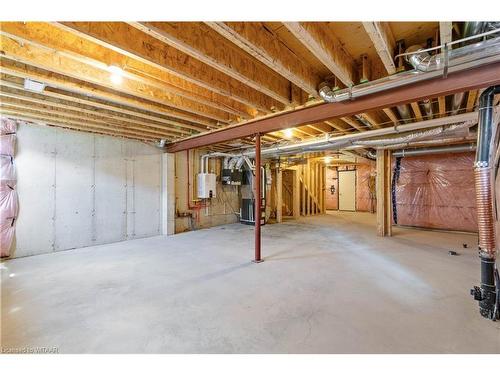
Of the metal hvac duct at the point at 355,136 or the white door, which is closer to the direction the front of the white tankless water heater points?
the metal hvac duct

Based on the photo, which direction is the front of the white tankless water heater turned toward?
toward the camera

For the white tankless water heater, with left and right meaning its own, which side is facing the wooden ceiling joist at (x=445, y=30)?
front

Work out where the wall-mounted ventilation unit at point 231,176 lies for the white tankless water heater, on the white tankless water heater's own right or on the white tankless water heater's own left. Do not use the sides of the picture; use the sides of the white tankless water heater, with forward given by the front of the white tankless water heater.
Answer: on the white tankless water heater's own left

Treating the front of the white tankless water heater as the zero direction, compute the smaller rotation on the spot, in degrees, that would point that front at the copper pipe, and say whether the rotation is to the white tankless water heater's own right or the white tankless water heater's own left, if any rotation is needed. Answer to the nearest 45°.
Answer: approximately 45° to the white tankless water heater's own left

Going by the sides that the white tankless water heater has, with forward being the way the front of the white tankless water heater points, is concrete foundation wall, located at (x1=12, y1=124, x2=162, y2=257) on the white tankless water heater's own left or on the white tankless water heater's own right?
on the white tankless water heater's own right

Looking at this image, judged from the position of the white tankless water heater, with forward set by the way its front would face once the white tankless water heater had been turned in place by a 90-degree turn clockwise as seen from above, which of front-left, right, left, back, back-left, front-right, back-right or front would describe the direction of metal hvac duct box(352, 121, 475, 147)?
back-left

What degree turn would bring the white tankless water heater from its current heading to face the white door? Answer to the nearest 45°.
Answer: approximately 135° to its left

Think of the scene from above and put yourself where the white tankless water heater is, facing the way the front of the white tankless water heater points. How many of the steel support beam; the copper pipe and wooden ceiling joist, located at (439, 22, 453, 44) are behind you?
0

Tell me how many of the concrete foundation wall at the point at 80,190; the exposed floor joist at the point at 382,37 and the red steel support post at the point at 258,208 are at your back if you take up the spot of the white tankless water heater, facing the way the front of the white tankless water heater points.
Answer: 0

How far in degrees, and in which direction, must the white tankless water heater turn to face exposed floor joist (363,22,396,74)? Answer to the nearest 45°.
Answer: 0° — it already faces it

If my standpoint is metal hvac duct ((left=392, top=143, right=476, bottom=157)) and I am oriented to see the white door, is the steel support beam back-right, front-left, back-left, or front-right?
back-left

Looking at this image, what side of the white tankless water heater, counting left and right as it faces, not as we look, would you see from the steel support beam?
front

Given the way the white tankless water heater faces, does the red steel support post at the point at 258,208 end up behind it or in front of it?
in front
